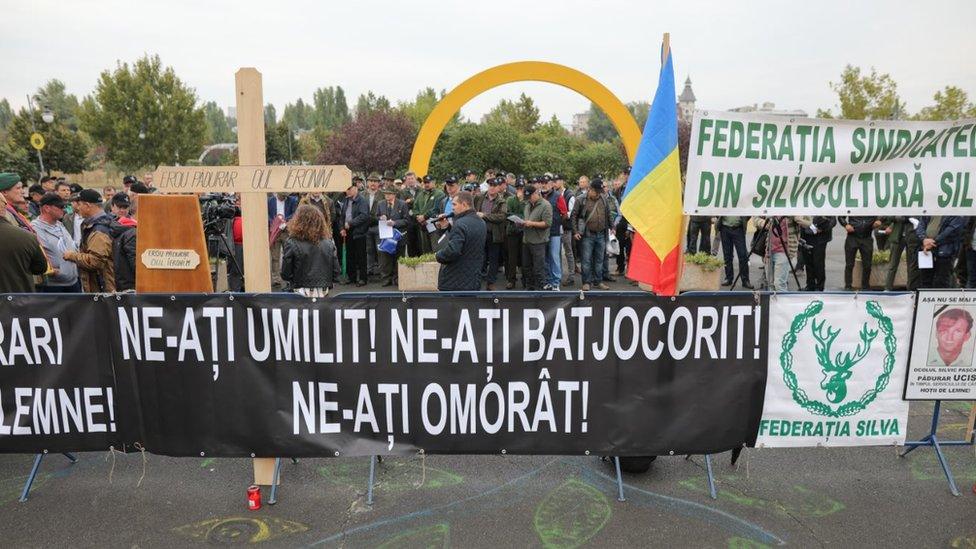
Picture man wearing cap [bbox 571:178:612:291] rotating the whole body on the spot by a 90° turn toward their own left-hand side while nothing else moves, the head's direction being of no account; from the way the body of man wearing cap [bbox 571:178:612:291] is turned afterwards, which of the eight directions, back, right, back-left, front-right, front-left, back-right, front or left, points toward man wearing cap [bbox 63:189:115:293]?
back-right

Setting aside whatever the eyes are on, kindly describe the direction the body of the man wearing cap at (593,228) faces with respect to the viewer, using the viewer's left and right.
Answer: facing the viewer

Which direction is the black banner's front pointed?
toward the camera

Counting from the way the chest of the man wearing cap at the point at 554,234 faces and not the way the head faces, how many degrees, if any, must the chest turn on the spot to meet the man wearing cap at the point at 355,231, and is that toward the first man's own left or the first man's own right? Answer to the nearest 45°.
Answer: approximately 45° to the first man's own right

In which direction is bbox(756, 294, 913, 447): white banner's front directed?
toward the camera

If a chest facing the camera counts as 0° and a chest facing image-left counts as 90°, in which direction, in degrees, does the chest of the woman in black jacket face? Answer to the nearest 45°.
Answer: approximately 180°

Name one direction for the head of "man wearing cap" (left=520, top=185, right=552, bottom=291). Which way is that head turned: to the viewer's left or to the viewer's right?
to the viewer's left

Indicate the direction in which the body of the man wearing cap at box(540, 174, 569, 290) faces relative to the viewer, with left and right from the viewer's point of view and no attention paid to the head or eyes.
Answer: facing the viewer and to the left of the viewer

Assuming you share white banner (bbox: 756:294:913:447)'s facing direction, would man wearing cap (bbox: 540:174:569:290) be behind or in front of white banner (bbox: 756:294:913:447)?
behind

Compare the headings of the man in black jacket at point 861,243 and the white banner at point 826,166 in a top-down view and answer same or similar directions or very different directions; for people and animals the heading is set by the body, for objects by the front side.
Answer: same or similar directions

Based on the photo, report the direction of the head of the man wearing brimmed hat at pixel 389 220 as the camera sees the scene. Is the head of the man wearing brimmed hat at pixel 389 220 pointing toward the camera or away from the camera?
toward the camera

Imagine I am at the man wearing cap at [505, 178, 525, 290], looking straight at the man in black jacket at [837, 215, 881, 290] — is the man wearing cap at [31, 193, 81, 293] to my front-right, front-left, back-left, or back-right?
back-right

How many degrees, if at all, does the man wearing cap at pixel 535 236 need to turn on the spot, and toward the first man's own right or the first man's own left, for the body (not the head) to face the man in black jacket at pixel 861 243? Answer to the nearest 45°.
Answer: approximately 135° to the first man's own left

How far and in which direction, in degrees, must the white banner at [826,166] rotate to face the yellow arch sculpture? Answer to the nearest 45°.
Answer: approximately 135° to its right

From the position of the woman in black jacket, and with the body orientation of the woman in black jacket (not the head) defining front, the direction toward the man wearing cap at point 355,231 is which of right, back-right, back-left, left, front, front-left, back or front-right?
front

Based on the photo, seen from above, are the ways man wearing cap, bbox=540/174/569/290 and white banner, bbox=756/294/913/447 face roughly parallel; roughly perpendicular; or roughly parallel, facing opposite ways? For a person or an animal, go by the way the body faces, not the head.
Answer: roughly parallel

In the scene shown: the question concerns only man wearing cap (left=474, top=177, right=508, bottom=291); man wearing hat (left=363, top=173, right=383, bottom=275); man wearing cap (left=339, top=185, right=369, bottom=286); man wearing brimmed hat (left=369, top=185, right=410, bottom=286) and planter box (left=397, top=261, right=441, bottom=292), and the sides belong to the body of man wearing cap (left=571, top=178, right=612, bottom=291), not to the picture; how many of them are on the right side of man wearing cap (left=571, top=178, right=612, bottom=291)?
5

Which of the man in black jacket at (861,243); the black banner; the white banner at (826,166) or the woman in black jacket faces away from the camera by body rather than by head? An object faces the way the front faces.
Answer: the woman in black jacket
